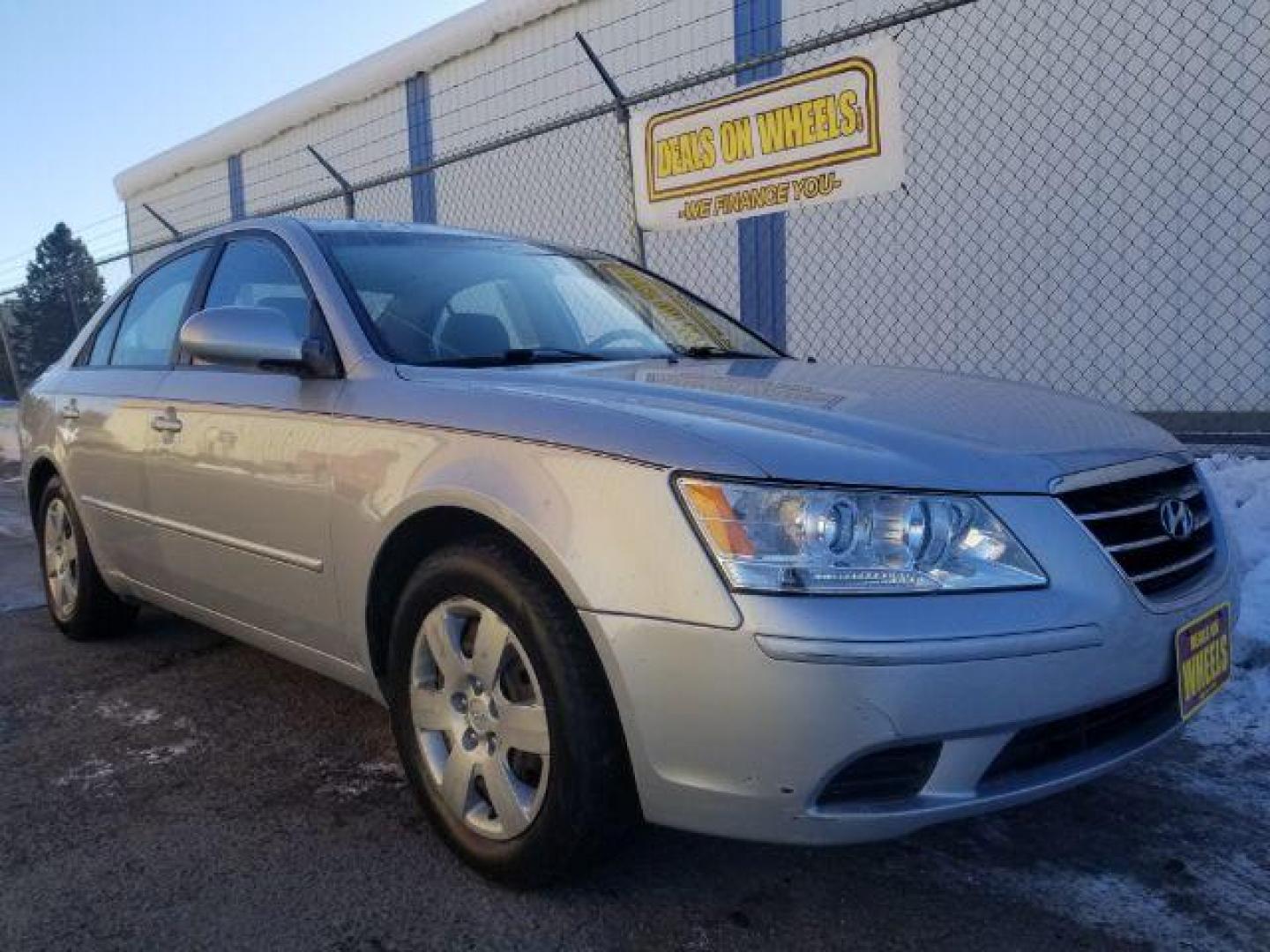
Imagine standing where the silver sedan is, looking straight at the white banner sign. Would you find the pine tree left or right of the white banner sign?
left

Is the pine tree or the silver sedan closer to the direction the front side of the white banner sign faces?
the silver sedan

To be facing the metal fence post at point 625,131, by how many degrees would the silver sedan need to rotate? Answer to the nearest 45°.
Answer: approximately 135° to its left

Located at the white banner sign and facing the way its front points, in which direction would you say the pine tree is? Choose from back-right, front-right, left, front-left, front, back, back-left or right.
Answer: right

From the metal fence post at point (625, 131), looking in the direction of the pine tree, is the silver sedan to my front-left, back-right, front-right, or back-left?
back-left

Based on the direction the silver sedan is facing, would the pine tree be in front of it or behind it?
behind

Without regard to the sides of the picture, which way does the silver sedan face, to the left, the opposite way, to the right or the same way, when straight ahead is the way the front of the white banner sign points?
to the left

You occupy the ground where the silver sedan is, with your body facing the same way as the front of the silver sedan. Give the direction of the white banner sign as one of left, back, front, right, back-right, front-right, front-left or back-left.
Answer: back-left

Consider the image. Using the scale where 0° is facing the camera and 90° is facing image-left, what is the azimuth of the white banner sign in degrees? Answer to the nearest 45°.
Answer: approximately 45°

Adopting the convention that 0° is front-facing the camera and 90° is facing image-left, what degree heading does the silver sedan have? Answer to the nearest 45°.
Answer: approximately 315°

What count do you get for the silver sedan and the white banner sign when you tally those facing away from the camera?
0

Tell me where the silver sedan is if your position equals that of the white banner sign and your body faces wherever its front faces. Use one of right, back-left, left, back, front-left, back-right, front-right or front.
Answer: front-left
